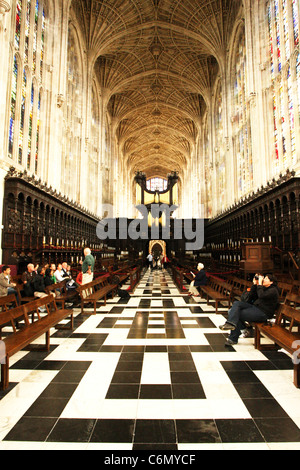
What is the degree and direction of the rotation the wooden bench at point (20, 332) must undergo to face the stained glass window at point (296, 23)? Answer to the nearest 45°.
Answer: approximately 45° to its left

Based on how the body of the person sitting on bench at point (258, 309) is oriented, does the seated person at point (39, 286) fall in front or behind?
in front

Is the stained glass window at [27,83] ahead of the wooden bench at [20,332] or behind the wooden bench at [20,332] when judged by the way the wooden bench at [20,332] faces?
behind

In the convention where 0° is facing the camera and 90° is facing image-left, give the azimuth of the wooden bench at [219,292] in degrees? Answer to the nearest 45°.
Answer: approximately 45°

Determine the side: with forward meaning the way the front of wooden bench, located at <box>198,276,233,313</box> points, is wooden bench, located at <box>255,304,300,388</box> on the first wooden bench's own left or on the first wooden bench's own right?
on the first wooden bench's own left

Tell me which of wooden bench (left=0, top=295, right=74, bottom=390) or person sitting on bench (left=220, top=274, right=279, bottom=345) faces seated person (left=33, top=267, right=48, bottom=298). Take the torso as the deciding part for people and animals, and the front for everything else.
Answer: the person sitting on bench

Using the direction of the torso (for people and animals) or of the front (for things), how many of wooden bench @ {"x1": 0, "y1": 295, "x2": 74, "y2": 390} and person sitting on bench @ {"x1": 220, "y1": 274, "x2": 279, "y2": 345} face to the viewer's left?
1

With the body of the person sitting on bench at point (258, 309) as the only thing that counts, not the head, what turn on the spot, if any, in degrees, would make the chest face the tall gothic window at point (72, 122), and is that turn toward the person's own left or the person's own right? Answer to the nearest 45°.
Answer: approximately 45° to the person's own right

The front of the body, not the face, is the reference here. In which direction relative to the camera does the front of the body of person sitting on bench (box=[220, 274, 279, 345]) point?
to the viewer's left

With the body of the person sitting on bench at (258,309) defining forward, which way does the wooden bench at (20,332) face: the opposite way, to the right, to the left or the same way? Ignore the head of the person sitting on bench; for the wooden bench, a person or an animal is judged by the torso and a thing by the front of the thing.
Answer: the opposite way

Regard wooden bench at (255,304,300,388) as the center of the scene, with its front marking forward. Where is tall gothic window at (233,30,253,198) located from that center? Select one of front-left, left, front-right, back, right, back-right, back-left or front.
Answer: back-right

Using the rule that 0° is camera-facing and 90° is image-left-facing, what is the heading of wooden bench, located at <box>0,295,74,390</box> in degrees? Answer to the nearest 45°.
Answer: approximately 315°
